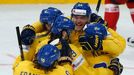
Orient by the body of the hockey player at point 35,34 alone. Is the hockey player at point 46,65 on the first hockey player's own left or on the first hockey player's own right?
on the first hockey player's own right

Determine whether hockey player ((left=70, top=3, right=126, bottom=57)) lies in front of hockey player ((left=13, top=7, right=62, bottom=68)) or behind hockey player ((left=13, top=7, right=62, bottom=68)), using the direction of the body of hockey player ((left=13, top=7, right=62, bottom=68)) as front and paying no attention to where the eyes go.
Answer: in front

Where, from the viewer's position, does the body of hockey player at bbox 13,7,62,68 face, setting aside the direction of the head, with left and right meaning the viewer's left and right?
facing to the right of the viewer

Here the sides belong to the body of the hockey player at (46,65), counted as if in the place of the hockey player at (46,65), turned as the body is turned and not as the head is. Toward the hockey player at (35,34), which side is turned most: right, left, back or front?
front

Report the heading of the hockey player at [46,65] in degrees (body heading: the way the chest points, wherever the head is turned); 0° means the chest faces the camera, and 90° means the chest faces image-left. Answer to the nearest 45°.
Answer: approximately 180°

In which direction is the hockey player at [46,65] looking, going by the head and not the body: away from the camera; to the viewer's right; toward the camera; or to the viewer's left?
away from the camera
